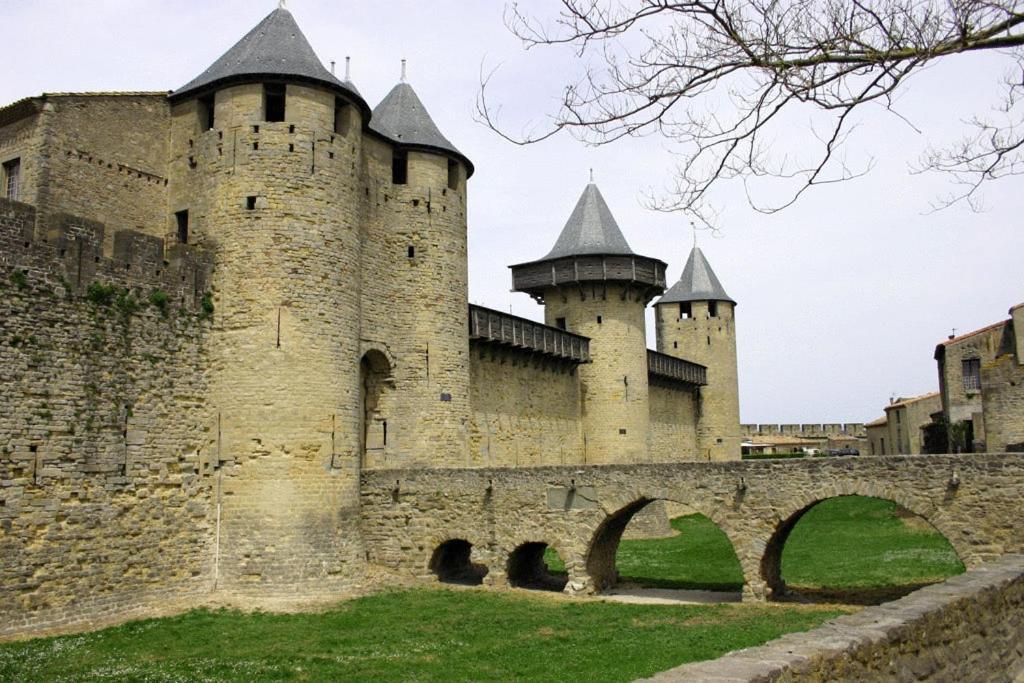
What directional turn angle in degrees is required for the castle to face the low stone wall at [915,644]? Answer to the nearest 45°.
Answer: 0° — it already faces it

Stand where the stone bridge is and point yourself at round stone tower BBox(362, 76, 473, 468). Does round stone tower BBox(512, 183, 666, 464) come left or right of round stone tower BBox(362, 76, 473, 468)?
right

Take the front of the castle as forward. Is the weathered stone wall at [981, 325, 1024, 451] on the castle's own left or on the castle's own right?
on the castle's own left

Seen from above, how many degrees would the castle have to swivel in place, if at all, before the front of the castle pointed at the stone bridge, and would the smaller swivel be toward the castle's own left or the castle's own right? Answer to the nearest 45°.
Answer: approximately 45° to the castle's own left
